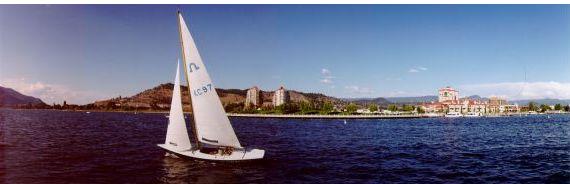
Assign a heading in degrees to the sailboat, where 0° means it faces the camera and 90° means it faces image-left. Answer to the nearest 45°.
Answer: approximately 90°
